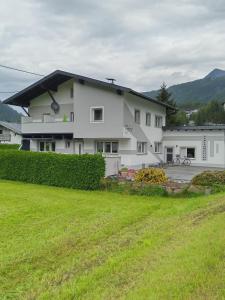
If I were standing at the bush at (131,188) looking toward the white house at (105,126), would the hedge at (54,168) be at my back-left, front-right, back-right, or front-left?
front-left

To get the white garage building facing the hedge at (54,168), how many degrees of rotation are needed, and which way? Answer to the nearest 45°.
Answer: approximately 45° to its right

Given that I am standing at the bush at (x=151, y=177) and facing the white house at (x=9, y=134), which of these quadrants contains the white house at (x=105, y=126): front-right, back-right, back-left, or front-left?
front-right

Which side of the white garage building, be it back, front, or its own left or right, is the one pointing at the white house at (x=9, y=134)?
right

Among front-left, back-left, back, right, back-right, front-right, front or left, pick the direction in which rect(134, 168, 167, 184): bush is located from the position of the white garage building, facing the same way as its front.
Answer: front

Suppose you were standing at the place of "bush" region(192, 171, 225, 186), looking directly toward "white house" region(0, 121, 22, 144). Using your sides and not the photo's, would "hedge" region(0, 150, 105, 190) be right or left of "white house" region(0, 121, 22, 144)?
left

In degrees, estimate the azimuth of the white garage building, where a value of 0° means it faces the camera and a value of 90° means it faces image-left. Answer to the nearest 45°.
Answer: approximately 0°

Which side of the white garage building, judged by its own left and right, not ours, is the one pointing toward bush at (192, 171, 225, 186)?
front

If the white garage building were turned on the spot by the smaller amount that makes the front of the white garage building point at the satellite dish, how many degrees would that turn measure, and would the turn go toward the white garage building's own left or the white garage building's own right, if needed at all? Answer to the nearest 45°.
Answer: approximately 90° to the white garage building's own right

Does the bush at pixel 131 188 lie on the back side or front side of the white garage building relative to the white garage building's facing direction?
on the front side

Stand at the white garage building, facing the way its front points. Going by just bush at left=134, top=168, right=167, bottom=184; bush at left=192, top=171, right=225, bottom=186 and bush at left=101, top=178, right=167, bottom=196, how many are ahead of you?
3
